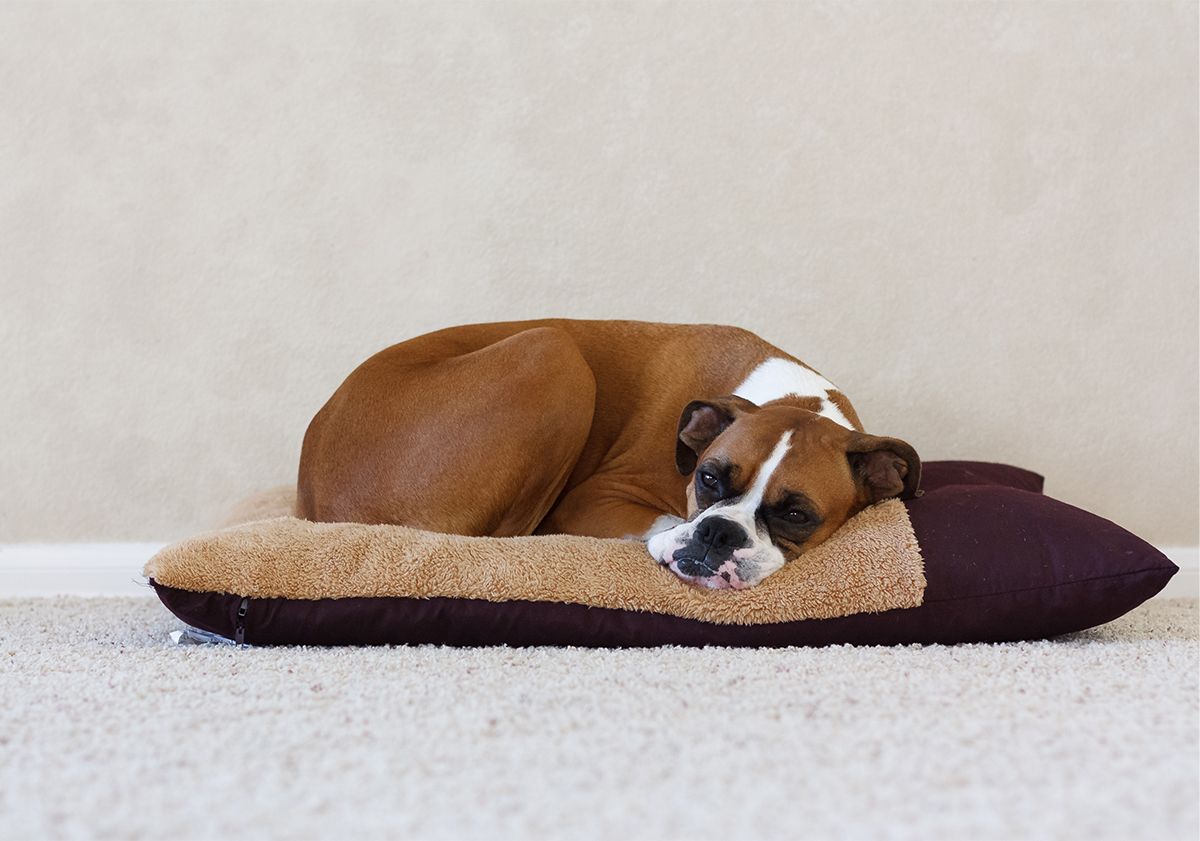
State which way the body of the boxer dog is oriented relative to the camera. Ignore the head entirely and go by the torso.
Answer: to the viewer's right
